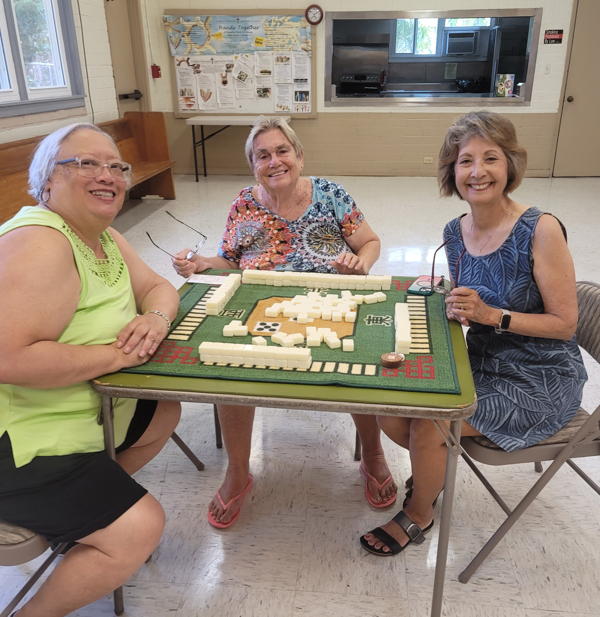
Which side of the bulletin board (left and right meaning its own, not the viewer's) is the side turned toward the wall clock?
left

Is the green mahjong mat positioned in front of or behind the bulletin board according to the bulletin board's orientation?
in front

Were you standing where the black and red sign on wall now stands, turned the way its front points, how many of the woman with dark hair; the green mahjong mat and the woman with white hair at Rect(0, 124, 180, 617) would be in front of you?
3

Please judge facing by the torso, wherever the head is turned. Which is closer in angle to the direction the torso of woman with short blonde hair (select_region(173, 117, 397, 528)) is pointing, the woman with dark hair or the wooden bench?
the woman with dark hair

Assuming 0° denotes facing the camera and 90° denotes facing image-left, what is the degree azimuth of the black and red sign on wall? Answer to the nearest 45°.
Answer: approximately 0°

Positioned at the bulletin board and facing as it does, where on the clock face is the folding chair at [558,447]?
The folding chair is roughly at 12 o'clock from the bulletin board.

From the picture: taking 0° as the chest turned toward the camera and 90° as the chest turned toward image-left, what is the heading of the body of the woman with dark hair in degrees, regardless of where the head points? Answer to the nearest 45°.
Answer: approximately 45°

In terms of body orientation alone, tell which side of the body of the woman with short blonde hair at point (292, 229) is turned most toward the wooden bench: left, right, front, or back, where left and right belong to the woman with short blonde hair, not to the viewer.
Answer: back

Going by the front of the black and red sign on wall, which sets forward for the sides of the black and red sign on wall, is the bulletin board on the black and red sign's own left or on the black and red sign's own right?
on the black and red sign's own right
